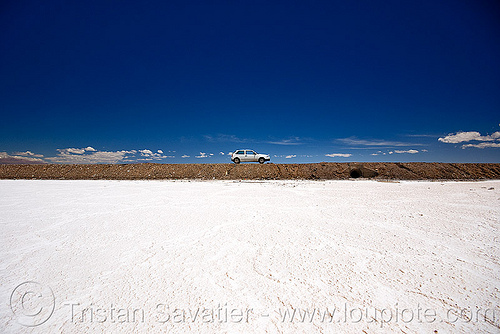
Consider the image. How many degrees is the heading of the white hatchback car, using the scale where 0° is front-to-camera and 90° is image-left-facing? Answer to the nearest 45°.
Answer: approximately 270°
